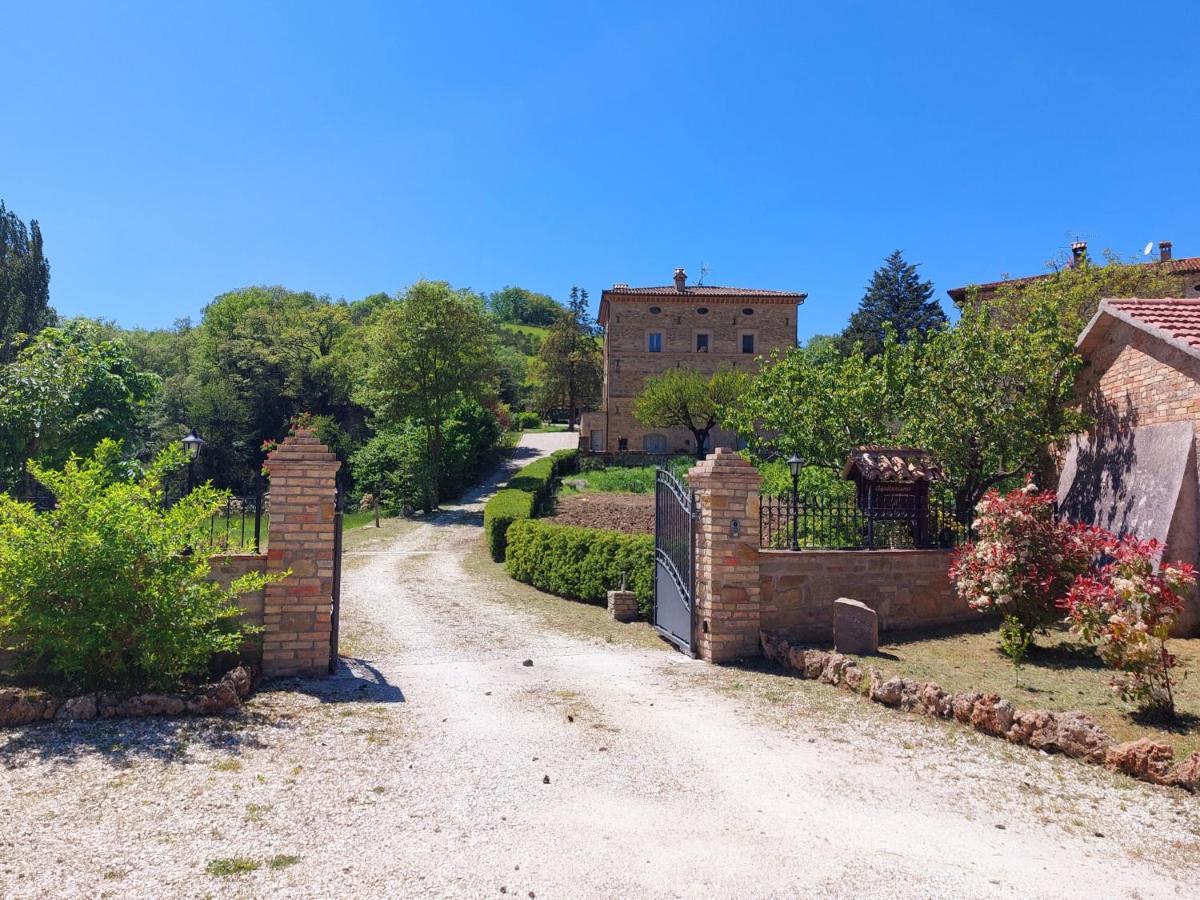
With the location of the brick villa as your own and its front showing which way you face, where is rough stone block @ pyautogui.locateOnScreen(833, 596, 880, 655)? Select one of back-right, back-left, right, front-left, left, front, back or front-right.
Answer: front

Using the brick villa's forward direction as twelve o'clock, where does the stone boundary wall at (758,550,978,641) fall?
The stone boundary wall is roughly at 12 o'clock from the brick villa.

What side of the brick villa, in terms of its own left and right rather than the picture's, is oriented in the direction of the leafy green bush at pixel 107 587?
front

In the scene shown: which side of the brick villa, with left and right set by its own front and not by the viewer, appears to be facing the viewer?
front

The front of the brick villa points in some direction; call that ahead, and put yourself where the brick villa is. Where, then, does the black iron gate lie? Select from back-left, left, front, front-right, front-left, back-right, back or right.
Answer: front

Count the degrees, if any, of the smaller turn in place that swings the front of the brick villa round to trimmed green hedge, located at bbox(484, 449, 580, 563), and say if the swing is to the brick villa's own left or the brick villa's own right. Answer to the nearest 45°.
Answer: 0° — it already faces it

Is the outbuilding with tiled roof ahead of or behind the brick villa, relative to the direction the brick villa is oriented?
ahead

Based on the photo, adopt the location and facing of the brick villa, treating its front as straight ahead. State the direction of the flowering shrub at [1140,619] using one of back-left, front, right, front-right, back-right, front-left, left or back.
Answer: front

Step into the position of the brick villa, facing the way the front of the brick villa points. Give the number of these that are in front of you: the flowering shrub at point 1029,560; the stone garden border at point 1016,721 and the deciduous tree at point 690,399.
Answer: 3

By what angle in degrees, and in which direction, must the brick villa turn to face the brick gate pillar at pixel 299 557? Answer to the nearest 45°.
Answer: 0° — it already faces it

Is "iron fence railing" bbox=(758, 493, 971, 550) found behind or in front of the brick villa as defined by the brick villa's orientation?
in front

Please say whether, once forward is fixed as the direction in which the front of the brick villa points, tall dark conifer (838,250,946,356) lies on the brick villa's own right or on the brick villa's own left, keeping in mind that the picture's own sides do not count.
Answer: on the brick villa's own left

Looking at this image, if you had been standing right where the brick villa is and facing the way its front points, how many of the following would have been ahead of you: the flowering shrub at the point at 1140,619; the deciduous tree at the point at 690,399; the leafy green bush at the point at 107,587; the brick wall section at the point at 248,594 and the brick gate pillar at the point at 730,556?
5

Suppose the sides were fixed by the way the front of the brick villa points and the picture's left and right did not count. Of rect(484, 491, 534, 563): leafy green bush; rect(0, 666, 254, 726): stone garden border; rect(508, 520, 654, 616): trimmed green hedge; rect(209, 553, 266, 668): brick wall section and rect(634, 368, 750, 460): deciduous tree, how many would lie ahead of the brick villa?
5

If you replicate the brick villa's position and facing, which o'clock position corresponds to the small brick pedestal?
The small brick pedestal is roughly at 12 o'clock from the brick villa.

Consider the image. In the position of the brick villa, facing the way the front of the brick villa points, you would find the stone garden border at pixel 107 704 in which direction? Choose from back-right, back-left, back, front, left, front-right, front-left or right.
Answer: front
